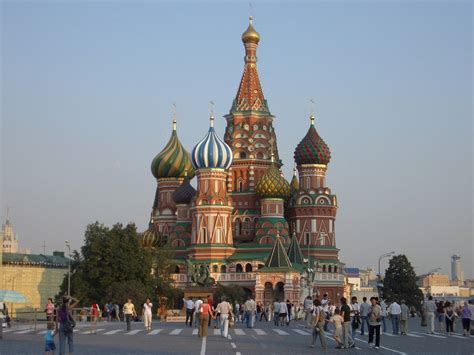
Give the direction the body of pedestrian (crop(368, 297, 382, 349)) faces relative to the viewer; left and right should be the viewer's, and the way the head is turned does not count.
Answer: facing the viewer

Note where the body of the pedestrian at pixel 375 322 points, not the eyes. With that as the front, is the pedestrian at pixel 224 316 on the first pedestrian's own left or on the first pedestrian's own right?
on the first pedestrian's own right

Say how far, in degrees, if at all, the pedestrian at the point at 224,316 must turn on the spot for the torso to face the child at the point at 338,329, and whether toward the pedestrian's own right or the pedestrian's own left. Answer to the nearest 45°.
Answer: approximately 135° to the pedestrian's own right
